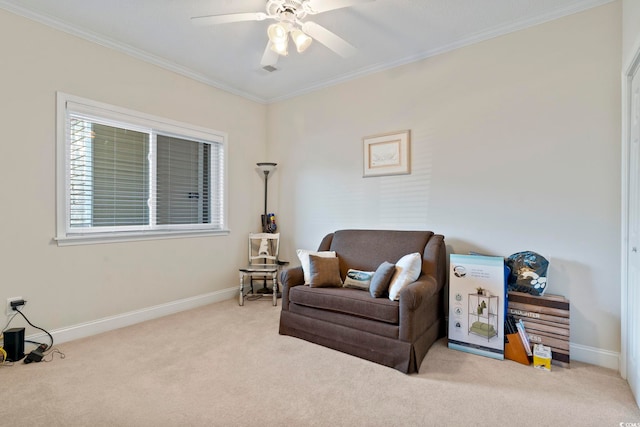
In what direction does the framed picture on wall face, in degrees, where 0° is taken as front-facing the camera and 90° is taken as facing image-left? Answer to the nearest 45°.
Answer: approximately 45°

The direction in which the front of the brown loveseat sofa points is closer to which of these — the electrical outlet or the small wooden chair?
the electrical outlet

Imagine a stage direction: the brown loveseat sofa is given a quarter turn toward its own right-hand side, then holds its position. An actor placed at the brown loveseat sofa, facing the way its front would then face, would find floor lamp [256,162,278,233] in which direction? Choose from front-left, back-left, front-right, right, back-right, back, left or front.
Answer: front

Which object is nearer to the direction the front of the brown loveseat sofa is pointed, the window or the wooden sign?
the window

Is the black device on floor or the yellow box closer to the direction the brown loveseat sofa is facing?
the black device on floor

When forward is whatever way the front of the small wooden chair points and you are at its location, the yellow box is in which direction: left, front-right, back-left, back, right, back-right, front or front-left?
front-left

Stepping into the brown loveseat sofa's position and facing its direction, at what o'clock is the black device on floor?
The black device on floor is roughly at 1 o'clock from the brown loveseat sofa.

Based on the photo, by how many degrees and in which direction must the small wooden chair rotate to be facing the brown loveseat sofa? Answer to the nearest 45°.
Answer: approximately 45° to its left

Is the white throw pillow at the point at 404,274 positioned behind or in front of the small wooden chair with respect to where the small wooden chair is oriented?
in front
